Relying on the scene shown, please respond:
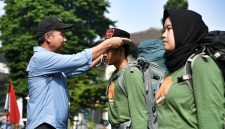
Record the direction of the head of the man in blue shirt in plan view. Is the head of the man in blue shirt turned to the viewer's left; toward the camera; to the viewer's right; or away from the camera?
to the viewer's right

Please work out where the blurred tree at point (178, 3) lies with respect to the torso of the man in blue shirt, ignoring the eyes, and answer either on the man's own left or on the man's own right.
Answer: on the man's own left

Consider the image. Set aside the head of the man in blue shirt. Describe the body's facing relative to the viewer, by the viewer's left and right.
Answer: facing to the right of the viewer

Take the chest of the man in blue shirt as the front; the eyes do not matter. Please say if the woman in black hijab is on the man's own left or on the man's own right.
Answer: on the man's own right
